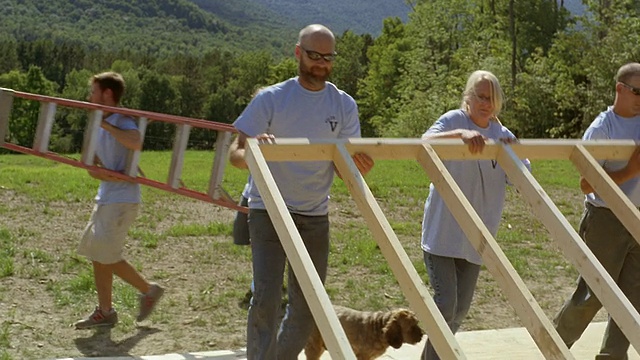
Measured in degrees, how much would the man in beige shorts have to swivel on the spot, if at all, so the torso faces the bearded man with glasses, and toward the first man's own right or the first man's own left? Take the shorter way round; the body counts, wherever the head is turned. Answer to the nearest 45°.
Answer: approximately 135° to the first man's own left

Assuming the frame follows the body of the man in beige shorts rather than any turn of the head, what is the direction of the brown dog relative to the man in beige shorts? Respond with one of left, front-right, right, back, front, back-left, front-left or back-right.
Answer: back-left

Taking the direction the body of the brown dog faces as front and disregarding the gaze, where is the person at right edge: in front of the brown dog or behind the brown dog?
in front

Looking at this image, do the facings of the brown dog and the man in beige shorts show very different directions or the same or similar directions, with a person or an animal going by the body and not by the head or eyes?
very different directions

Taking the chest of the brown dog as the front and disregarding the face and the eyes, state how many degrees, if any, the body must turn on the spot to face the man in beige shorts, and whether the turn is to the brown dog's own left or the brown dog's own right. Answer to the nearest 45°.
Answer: approximately 180°

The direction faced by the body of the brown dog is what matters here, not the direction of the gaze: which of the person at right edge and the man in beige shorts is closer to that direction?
the person at right edge

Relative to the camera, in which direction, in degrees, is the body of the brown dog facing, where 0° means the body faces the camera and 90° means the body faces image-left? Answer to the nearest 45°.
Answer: approximately 270°

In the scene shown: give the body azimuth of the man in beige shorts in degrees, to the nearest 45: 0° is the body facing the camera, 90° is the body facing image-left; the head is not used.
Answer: approximately 90°

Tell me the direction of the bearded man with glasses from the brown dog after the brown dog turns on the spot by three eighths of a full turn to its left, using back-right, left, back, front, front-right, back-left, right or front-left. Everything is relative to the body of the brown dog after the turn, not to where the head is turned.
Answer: left
